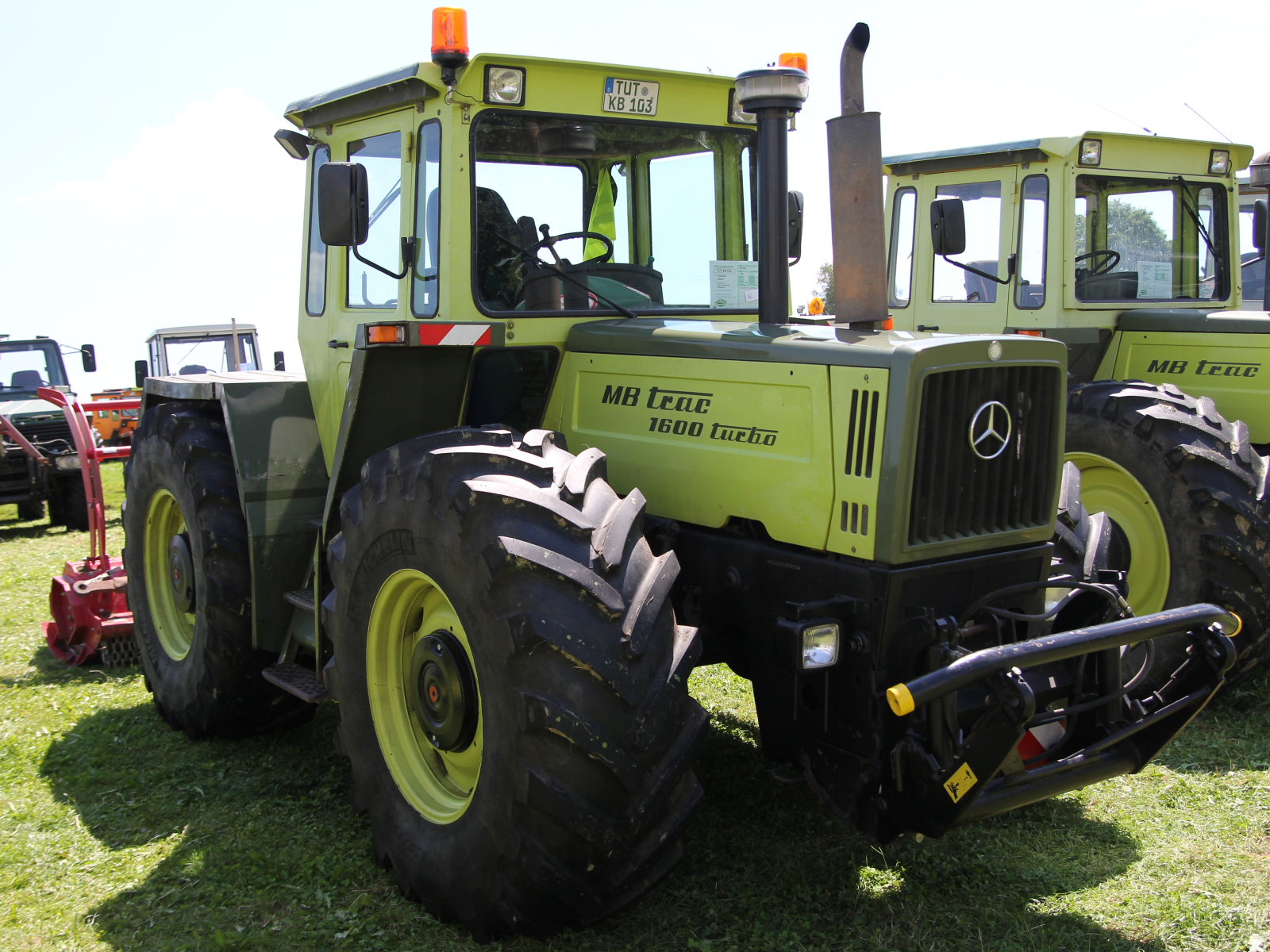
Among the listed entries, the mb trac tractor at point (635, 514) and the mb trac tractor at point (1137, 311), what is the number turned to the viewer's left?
0

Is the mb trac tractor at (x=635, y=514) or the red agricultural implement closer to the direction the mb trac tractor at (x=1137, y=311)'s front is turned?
the mb trac tractor

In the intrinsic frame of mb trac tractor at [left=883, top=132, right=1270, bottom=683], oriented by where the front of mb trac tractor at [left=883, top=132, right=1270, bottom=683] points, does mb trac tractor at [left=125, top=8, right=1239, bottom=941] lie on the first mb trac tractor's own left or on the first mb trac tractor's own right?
on the first mb trac tractor's own right

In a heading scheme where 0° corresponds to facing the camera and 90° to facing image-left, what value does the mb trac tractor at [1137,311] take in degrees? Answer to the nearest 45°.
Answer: approximately 315°

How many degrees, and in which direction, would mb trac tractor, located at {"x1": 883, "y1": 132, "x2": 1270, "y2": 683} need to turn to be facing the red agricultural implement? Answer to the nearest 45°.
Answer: approximately 90° to its right

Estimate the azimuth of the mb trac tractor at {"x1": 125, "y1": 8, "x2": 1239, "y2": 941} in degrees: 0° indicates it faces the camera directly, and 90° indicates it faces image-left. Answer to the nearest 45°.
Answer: approximately 315°

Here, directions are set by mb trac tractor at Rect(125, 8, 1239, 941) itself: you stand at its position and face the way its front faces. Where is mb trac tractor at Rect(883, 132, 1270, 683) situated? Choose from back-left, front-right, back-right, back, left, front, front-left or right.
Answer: left

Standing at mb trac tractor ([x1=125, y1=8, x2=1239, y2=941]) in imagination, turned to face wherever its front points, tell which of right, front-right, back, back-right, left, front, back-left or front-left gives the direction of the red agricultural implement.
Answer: back
